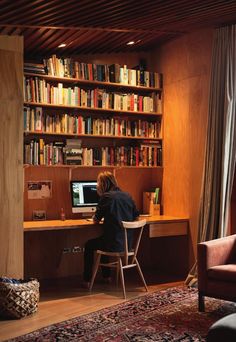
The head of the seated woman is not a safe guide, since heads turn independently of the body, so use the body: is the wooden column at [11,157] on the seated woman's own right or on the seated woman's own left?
on the seated woman's own left

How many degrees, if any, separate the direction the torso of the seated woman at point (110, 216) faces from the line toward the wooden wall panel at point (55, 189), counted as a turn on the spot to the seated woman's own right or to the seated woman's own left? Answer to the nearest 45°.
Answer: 0° — they already face it

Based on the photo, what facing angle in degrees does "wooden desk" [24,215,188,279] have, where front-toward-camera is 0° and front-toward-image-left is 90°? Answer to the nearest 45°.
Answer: approximately 0°

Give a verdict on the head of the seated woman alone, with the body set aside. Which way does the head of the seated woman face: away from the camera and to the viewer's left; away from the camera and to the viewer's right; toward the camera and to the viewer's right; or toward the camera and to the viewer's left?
away from the camera and to the viewer's left

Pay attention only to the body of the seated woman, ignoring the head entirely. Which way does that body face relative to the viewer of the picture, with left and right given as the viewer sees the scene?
facing away from the viewer and to the left of the viewer
